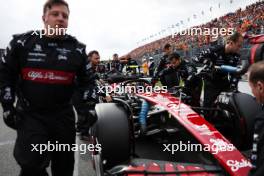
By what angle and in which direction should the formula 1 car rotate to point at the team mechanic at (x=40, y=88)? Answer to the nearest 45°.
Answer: approximately 90° to its right

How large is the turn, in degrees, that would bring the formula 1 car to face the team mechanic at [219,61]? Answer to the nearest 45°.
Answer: approximately 90° to its left
